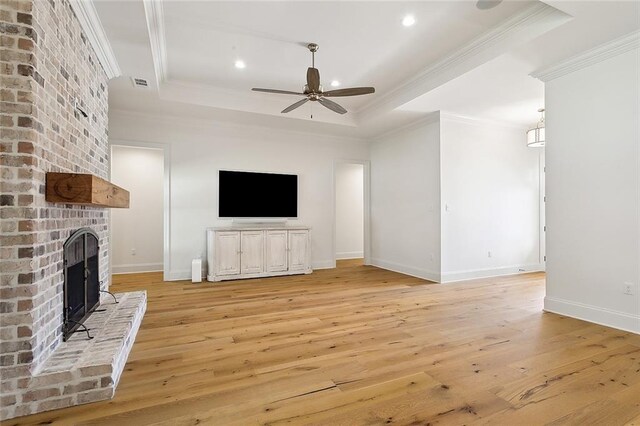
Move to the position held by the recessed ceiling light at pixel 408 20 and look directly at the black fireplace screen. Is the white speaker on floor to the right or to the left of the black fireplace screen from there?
right

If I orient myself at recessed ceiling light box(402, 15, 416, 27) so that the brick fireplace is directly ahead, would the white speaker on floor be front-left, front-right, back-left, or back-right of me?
front-right

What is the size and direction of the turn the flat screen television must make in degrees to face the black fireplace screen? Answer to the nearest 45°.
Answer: approximately 45° to its right

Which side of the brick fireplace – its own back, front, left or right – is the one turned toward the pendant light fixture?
front

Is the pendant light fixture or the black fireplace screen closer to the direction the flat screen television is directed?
the black fireplace screen

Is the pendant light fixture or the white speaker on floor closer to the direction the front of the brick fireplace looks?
the pendant light fixture

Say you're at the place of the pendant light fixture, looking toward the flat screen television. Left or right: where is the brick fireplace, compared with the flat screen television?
left

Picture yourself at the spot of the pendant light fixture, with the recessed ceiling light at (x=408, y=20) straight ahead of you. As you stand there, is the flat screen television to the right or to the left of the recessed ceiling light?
right

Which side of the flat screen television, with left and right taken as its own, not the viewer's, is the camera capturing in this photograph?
front

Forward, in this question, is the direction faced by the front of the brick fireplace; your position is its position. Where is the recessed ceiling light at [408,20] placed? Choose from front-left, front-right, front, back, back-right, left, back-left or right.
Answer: front

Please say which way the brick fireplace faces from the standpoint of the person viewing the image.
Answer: facing to the right of the viewer

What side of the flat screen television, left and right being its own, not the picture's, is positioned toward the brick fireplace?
front

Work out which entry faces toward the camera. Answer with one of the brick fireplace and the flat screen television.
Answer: the flat screen television

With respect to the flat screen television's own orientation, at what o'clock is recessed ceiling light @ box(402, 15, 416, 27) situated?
The recessed ceiling light is roughly at 11 o'clock from the flat screen television.

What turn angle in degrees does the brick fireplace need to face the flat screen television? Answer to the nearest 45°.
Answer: approximately 45° to its left

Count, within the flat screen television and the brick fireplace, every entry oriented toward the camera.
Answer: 1
